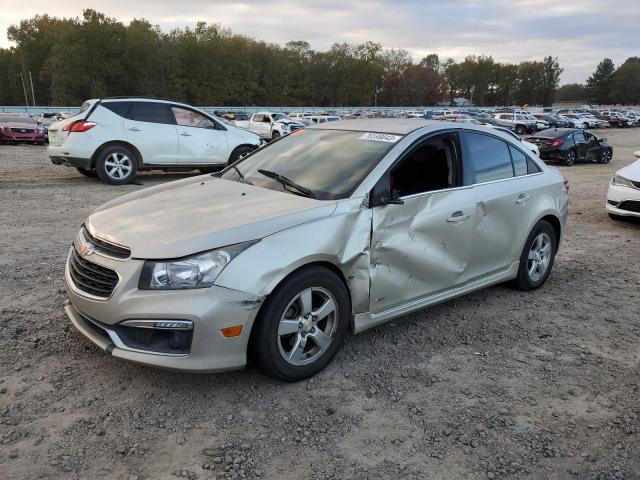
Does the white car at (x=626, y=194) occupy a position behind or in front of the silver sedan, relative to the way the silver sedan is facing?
behind

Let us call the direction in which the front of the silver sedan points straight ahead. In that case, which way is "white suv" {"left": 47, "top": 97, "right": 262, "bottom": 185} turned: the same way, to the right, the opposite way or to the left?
the opposite way

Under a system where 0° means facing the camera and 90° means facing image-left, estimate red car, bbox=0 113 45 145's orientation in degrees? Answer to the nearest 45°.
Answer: approximately 315°

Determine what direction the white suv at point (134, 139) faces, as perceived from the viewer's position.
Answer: facing away from the viewer and to the right of the viewer

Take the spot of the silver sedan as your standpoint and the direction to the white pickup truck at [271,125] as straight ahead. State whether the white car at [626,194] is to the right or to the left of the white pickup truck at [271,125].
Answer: right

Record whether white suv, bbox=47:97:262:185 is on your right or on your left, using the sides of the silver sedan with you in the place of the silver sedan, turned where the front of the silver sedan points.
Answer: on your right

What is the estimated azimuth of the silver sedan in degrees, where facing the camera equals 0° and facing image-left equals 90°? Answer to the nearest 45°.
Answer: approximately 45°

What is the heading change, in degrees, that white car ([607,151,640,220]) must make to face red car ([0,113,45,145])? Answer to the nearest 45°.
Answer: approximately 45° to its right

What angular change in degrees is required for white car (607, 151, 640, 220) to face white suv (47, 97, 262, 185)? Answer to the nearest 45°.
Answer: approximately 45° to its right

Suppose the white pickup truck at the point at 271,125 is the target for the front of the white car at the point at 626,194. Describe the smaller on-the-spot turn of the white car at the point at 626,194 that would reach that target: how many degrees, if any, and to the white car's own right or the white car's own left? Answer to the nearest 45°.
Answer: approximately 90° to the white car's own right

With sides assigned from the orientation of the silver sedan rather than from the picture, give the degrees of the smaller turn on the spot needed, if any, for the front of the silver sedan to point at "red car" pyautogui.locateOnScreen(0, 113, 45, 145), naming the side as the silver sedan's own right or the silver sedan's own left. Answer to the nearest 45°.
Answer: approximately 90° to the silver sedan's own right
